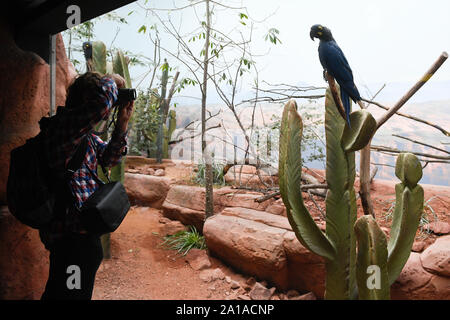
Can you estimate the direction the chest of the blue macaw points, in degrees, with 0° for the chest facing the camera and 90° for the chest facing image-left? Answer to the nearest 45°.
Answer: approximately 90°

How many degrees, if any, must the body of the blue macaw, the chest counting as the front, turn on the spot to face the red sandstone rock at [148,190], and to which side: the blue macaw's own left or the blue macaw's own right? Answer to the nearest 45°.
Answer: approximately 45° to the blue macaw's own right

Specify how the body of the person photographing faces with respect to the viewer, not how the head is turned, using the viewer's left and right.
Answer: facing to the right of the viewer

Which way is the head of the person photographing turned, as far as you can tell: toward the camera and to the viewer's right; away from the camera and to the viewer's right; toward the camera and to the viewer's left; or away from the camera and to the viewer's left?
away from the camera and to the viewer's right

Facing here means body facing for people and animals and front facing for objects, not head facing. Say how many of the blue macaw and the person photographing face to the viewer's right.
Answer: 1
